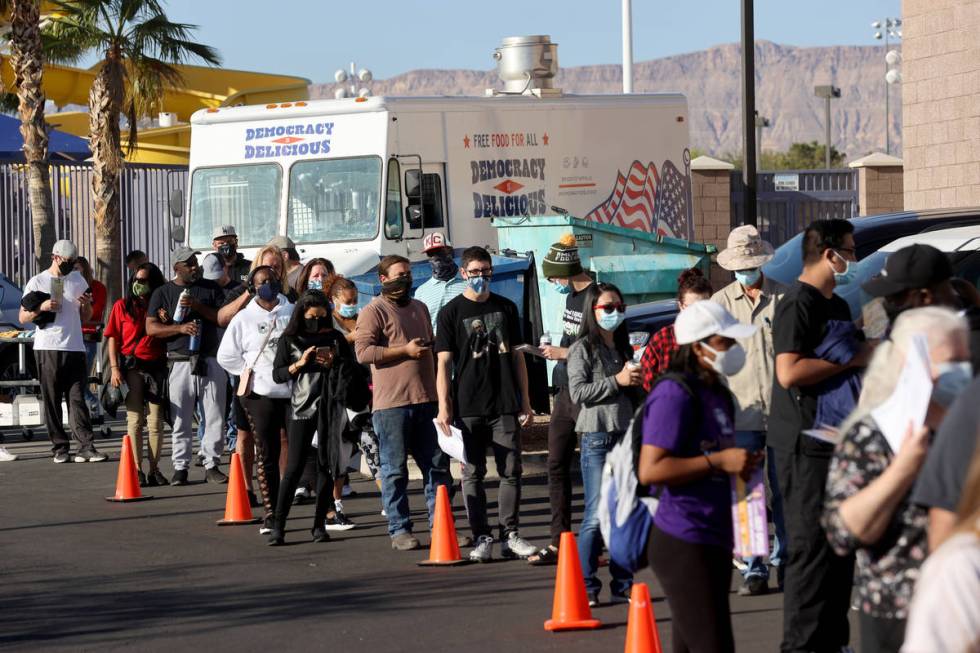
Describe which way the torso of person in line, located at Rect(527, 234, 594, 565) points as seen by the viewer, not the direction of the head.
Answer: to the viewer's left

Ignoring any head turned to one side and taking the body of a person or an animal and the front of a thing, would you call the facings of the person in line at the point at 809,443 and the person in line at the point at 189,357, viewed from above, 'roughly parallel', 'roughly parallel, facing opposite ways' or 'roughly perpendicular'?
roughly perpendicular

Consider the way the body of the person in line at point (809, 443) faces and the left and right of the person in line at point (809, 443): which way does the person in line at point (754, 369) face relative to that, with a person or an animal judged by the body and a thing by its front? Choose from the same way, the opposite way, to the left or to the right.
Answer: to the right

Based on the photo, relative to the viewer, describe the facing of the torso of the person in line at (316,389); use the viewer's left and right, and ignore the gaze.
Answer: facing the viewer

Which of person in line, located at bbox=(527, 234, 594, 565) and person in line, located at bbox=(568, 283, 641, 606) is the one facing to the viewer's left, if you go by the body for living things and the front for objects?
person in line, located at bbox=(527, 234, 594, 565)

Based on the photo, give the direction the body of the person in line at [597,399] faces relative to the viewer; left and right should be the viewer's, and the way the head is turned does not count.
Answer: facing the viewer and to the right of the viewer

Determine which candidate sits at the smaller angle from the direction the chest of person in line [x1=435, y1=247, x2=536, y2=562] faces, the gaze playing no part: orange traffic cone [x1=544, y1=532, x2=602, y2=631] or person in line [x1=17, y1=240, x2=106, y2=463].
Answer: the orange traffic cone

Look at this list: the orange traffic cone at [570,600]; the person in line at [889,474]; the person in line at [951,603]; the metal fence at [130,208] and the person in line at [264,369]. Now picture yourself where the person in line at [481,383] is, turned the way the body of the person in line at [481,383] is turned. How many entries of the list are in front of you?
3

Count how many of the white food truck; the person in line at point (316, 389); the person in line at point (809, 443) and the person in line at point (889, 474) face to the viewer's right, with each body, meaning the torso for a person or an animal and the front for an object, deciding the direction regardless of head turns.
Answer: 2

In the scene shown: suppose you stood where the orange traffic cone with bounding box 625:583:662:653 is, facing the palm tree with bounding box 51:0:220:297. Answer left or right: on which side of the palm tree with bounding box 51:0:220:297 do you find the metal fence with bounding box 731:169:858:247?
right

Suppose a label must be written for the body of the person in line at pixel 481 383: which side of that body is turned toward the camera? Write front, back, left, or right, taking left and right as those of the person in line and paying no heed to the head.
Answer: front

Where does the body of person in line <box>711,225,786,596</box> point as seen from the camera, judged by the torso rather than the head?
toward the camera

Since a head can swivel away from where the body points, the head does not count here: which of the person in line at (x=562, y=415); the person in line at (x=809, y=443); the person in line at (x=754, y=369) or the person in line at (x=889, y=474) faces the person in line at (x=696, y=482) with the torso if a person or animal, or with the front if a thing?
the person in line at (x=754, y=369)

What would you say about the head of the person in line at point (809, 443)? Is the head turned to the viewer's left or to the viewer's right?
to the viewer's right

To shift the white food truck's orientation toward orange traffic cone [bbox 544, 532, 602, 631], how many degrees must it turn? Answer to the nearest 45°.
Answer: approximately 45° to its left

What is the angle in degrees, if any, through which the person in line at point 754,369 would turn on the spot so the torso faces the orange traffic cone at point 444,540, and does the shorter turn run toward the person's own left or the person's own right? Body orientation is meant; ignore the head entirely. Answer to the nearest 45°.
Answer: approximately 90° to the person's own right

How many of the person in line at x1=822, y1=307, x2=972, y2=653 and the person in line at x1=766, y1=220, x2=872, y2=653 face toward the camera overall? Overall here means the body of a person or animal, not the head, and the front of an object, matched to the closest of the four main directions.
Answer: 0
